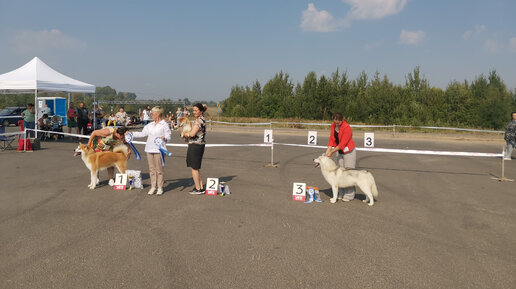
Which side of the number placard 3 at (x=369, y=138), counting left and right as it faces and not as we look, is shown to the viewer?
front

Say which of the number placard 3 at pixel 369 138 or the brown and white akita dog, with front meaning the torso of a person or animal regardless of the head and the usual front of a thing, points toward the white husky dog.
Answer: the number placard 3

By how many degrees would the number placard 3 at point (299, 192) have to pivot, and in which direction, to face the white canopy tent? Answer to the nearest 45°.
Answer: approximately 135° to its right

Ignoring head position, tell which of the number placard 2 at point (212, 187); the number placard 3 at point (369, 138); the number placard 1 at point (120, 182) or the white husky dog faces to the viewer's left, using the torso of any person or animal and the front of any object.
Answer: the white husky dog

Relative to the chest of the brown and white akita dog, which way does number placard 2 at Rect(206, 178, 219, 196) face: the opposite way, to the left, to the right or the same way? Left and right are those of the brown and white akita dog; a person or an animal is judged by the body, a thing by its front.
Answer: to the left

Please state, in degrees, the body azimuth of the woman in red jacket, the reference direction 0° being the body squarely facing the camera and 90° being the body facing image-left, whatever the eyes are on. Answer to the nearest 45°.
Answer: approximately 45°

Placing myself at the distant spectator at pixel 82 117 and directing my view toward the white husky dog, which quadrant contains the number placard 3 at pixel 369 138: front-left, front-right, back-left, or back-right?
front-left

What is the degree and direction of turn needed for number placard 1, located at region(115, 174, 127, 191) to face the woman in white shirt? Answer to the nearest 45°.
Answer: approximately 45° to its left

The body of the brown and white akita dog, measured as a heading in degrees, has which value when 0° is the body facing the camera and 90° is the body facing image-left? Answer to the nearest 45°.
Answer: approximately 90°

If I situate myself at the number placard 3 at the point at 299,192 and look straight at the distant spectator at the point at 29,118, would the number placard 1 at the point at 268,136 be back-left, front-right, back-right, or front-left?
front-right

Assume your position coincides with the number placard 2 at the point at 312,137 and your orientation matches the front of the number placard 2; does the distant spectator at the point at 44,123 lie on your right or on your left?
on your right

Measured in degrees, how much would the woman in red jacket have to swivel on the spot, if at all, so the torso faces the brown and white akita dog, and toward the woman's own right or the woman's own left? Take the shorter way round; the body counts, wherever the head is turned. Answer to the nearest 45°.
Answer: approximately 45° to the woman's own right

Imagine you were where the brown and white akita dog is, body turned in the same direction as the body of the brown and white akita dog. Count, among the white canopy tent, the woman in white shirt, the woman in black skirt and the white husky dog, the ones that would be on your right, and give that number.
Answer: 1

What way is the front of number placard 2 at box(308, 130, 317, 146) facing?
toward the camera

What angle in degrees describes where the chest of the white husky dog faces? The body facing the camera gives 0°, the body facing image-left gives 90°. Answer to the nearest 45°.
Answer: approximately 90°
